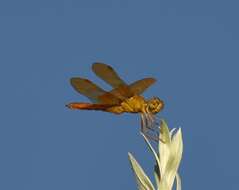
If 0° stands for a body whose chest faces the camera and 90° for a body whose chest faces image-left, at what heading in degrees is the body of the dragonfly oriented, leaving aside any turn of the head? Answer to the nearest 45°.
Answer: approximately 270°
